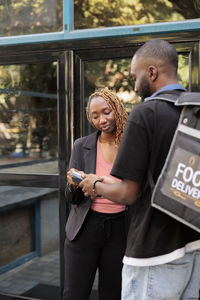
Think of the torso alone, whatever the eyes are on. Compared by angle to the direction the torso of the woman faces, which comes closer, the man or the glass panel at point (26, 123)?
the man

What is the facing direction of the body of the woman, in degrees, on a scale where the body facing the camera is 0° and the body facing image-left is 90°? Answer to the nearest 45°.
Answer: approximately 0°

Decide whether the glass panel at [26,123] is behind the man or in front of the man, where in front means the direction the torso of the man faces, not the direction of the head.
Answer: in front

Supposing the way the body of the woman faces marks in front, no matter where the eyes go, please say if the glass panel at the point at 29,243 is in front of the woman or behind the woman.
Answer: behind

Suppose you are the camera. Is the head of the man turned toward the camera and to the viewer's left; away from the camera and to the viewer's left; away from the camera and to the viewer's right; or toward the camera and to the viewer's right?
away from the camera and to the viewer's left

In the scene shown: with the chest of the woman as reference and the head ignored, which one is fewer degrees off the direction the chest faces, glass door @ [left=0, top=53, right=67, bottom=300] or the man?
the man

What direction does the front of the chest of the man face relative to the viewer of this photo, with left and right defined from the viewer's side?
facing away from the viewer and to the left of the viewer

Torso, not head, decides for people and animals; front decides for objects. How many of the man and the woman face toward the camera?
1

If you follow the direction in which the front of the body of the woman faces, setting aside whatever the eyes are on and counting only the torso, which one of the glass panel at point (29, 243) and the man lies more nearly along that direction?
the man
